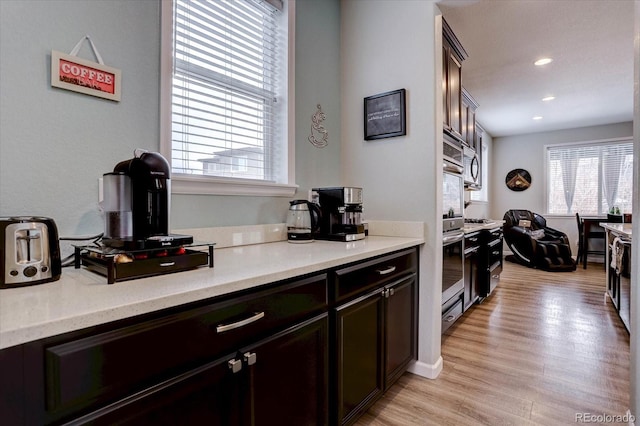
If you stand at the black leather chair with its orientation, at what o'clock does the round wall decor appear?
The round wall decor is roughly at 7 o'clock from the black leather chair.

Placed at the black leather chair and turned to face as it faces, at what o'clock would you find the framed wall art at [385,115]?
The framed wall art is roughly at 2 o'clock from the black leather chair.

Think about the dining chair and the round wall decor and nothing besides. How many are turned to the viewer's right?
1

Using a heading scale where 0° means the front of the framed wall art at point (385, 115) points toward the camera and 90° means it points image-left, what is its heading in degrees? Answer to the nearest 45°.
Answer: approximately 45°

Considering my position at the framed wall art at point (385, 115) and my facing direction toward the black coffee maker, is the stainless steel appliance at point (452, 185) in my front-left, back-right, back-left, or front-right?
back-left

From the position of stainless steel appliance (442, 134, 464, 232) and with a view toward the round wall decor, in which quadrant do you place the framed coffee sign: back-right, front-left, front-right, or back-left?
back-left

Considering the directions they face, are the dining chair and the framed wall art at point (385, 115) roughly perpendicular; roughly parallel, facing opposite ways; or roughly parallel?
roughly perpendicular

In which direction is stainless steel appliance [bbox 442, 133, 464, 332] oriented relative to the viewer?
to the viewer's right

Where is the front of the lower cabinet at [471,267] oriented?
to the viewer's right

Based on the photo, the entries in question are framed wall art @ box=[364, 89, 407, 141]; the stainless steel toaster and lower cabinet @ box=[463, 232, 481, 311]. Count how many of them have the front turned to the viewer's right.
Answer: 1

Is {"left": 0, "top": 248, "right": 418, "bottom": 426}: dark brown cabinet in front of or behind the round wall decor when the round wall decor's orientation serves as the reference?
in front
